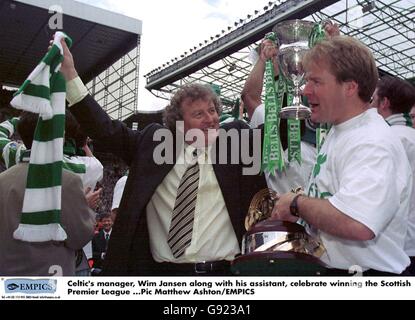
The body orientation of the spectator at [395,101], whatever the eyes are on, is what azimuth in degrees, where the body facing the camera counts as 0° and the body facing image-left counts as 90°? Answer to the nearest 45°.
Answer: approximately 135°

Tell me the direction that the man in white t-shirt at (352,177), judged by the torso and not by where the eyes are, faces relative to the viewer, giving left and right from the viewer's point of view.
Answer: facing to the left of the viewer

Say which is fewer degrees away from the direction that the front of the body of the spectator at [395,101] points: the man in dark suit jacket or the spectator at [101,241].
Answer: the spectator

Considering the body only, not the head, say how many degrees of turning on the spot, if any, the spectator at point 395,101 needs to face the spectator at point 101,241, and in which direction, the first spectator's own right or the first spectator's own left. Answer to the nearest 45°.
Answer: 0° — they already face them
